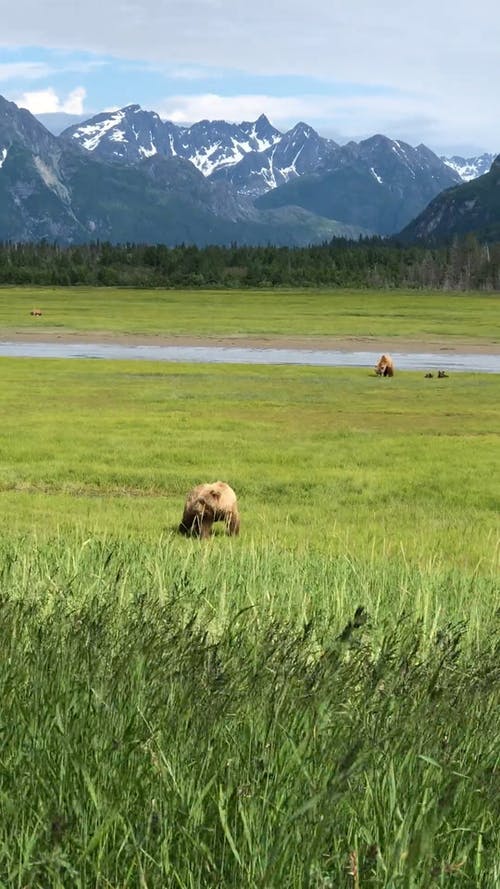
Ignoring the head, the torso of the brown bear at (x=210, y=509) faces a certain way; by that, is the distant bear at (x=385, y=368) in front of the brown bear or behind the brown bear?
behind

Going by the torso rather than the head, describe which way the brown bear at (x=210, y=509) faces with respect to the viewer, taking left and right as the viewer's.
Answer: facing the viewer and to the left of the viewer
